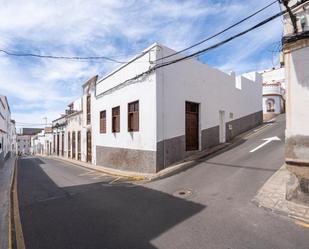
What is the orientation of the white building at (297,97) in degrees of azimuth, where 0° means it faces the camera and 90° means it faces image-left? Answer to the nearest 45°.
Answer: approximately 45°

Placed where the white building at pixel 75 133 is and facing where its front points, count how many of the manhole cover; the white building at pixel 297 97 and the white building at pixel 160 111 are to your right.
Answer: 0

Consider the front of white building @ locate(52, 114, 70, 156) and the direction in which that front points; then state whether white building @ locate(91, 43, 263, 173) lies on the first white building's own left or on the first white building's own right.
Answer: on the first white building's own left

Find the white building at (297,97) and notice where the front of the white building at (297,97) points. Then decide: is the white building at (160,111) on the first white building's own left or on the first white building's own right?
on the first white building's own right

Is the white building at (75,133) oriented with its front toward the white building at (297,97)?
no

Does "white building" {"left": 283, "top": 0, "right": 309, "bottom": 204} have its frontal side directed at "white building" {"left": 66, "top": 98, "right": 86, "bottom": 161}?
no

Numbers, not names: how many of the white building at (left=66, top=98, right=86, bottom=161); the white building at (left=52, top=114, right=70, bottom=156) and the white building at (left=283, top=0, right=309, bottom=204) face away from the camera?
0

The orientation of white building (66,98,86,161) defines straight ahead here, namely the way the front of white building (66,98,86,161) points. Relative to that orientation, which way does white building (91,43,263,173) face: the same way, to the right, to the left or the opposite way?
to the left

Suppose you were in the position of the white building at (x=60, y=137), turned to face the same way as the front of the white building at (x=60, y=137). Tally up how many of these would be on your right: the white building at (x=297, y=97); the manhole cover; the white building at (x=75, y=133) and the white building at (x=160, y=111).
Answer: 0

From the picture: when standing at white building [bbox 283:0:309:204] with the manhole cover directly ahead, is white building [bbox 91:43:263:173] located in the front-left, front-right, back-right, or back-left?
front-right

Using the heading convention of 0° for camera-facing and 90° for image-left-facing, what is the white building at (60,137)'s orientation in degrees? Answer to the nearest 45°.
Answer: approximately 45°

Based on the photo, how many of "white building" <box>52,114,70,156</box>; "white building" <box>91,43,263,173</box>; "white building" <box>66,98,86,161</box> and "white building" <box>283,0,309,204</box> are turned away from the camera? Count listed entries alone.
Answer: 0

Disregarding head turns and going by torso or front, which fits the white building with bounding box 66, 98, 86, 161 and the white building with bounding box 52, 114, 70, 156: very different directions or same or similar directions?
same or similar directions

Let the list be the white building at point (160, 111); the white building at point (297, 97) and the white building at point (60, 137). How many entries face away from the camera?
0
